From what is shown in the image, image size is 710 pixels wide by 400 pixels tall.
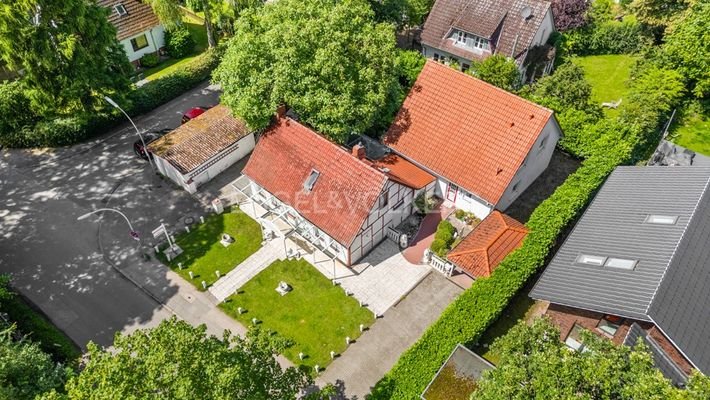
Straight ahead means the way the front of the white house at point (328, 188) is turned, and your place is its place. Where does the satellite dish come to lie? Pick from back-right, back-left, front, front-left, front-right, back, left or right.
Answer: back

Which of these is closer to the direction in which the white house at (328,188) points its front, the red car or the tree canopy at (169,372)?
the tree canopy

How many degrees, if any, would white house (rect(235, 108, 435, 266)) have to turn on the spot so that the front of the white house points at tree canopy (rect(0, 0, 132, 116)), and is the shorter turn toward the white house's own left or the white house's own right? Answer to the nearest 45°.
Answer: approximately 45° to the white house's own right

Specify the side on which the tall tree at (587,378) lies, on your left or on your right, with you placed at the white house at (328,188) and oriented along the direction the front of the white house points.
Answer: on your left

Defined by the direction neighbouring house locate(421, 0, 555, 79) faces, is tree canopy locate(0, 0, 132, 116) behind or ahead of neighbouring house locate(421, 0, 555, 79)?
ahead

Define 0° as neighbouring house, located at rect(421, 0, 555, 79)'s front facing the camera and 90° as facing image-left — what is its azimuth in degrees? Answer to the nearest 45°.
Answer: approximately 45°

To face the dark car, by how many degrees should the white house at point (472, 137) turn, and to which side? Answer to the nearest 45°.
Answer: approximately 45° to its right

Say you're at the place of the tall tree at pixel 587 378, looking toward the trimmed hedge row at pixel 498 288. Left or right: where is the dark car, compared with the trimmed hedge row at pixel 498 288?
left

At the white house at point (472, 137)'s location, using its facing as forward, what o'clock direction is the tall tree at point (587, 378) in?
The tall tree is roughly at 10 o'clock from the white house.

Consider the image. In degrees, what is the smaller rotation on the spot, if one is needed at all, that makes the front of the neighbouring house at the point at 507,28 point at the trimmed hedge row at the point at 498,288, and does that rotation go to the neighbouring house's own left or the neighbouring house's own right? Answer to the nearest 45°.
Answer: approximately 45° to the neighbouring house's own left

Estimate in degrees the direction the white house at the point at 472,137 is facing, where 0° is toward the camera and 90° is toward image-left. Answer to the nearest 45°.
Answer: approximately 45°

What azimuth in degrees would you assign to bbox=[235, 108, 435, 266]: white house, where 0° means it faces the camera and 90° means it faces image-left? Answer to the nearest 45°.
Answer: approximately 45°
